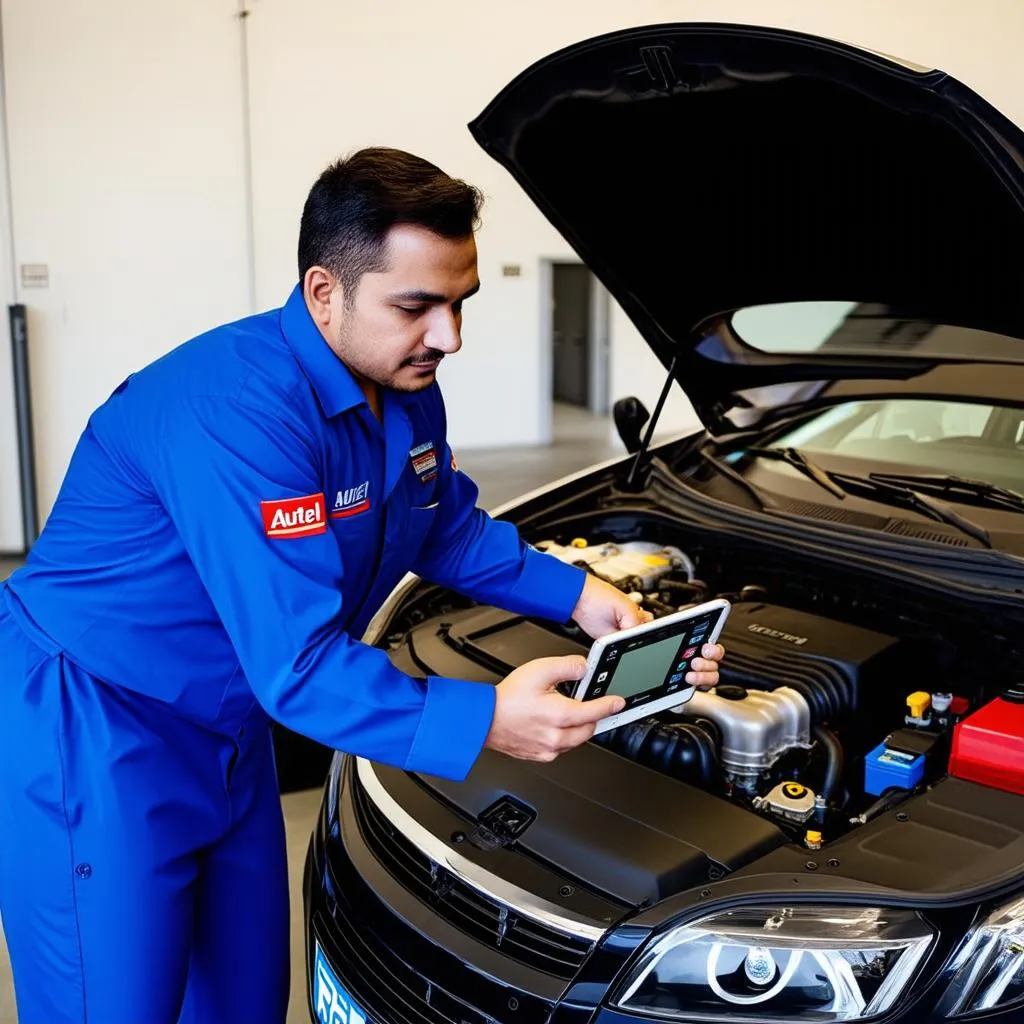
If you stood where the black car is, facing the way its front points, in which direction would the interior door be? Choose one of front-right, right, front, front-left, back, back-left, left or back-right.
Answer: back-right

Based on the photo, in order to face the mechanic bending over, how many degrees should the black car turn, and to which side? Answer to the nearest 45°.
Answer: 0° — it already faces them

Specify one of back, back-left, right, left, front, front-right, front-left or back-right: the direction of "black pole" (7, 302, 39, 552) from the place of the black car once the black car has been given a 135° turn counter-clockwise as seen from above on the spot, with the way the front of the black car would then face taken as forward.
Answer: back-left

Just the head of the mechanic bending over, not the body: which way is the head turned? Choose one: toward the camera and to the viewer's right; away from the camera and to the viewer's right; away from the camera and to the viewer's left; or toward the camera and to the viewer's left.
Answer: toward the camera and to the viewer's right

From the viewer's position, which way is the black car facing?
facing the viewer and to the left of the viewer
